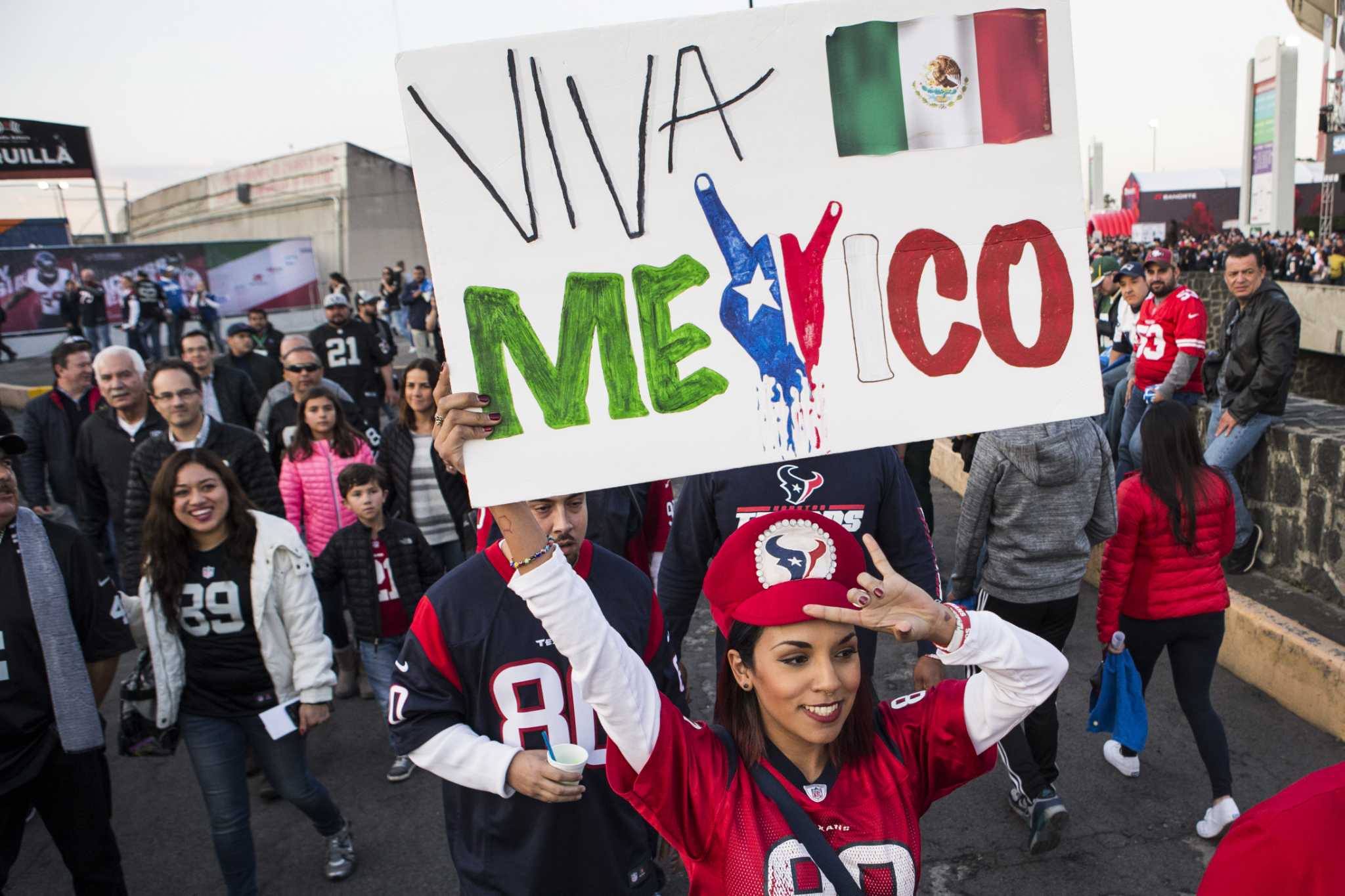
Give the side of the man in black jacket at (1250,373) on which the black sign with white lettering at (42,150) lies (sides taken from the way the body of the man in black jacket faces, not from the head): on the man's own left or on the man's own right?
on the man's own right

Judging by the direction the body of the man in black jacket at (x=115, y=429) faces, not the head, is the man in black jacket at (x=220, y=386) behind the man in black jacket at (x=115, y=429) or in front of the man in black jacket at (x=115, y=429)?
behind

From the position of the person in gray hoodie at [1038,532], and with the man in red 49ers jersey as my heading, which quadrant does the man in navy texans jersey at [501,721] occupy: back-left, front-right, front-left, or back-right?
back-left

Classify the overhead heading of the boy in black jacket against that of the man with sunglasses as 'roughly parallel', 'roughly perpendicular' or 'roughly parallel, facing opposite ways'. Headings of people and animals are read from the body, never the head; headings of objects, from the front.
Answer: roughly parallel

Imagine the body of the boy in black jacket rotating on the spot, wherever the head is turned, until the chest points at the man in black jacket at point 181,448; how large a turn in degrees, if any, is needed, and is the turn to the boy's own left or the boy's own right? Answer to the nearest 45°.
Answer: approximately 135° to the boy's own right

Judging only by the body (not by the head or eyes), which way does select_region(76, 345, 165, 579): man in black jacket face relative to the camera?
toward the camera

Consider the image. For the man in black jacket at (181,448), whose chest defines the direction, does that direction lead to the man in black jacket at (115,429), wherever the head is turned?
no

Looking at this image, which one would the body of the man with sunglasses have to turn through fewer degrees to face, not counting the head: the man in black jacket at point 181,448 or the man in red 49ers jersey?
the man in black jacket

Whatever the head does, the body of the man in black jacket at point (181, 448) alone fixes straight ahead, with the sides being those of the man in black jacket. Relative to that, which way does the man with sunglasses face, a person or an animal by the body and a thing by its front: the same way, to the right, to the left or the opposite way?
the same way

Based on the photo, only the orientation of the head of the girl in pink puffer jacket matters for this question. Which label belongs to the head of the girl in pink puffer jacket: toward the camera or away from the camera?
toward the camera

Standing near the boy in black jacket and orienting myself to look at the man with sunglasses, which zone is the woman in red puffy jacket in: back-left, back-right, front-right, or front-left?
back-right

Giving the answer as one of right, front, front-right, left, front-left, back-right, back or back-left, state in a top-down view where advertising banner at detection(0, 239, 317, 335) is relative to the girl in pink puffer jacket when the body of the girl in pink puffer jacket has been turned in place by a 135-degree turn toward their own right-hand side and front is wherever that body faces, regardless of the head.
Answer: front-right

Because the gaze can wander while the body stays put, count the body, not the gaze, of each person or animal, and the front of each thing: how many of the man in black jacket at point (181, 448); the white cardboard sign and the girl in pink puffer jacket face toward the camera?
3

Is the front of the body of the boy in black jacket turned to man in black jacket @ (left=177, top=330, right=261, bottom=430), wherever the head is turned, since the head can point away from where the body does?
no

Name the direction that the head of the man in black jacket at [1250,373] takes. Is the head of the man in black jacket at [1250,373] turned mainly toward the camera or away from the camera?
toward the camera

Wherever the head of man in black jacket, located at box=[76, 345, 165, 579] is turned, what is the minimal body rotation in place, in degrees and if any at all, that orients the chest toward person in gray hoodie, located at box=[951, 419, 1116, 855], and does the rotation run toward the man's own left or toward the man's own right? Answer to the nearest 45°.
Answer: approximately 45° to the man's own left

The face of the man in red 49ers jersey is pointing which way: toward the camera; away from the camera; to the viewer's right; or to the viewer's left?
toward the camera

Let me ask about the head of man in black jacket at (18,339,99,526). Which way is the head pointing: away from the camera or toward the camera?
toward the camera

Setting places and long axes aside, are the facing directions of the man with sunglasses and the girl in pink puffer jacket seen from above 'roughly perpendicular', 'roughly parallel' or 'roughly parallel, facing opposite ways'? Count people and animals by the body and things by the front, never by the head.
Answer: roughly parallel

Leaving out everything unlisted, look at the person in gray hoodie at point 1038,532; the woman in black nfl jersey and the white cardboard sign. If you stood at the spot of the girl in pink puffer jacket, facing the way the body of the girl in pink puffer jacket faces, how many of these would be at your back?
0
